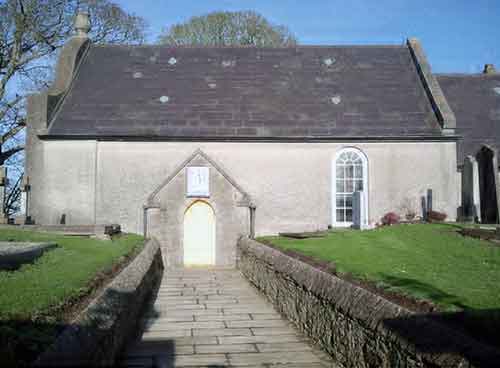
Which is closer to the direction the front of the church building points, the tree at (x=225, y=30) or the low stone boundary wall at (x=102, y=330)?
the low stone boundary wall

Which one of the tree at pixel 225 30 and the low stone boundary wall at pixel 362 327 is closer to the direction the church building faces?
the low stone boundary wall

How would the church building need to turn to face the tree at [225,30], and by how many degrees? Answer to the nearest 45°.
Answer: approximately 180°

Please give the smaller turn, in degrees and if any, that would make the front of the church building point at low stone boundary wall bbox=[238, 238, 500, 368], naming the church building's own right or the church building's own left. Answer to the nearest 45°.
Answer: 0° — it already faces it

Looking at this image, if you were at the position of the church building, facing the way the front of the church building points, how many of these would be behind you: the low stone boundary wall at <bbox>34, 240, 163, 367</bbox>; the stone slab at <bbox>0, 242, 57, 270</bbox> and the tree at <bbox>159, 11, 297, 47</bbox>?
1

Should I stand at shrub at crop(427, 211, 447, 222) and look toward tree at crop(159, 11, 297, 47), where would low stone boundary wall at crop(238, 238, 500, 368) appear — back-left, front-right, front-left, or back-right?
back-left

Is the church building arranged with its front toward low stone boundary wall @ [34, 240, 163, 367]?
yes

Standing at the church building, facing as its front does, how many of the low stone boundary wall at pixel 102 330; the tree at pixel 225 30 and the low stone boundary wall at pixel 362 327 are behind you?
1

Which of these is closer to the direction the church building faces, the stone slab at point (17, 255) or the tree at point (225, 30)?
the stone slab

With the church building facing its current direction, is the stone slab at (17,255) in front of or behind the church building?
in front

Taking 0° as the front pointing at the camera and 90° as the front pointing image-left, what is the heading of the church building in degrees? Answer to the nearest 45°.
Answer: approximately 0°
